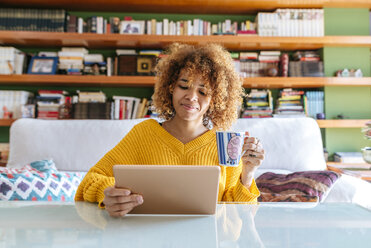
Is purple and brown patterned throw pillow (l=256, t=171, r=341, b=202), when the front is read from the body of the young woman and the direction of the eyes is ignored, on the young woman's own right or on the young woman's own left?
on the young woman's own left

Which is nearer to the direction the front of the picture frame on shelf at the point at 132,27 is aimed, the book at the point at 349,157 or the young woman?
the young woman

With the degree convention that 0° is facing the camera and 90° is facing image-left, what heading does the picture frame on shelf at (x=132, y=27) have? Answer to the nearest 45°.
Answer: approximately 0°

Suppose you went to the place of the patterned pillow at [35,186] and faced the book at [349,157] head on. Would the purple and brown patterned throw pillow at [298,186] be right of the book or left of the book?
right

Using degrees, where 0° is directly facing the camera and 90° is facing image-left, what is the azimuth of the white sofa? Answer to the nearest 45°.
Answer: approximately 0°

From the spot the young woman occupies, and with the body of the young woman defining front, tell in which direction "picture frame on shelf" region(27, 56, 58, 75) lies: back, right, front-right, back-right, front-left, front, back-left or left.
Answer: back-right

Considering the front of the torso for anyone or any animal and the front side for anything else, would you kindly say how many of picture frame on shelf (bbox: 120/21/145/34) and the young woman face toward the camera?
2

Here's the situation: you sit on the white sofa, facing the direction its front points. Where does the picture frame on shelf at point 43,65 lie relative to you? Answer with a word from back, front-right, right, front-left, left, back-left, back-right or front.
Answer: back-right
